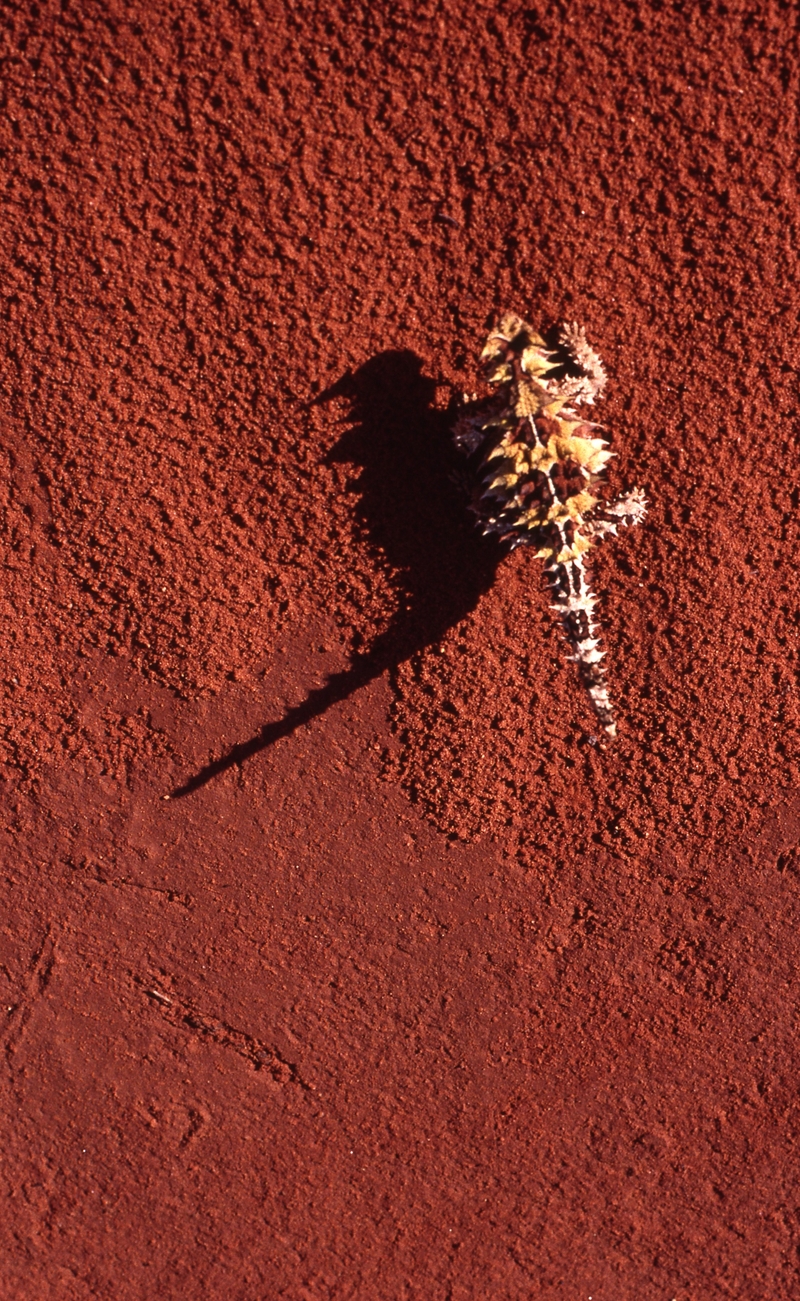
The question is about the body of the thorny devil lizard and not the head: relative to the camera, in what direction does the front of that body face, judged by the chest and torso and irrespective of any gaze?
away from the camera
